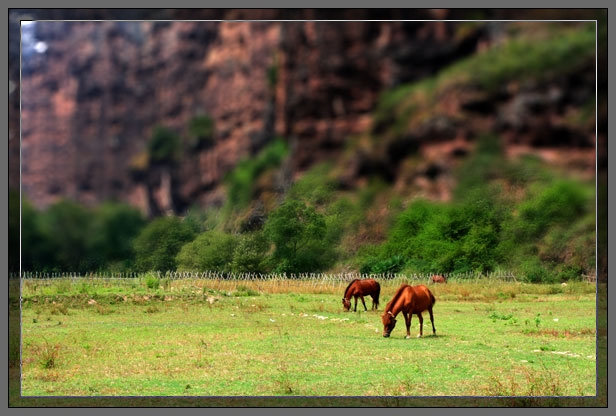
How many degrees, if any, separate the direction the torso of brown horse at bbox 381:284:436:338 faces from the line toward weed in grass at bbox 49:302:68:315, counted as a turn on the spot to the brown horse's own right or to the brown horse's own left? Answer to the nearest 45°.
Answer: approximately 45° to the brown horse's own right

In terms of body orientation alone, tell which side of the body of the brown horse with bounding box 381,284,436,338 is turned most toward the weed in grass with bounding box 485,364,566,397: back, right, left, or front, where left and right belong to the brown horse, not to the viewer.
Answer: left

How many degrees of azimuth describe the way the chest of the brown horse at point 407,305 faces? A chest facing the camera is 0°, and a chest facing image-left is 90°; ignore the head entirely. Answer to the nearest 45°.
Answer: approximately 45°

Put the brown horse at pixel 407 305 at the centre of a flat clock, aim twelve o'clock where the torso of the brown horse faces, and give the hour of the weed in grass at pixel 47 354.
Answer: The weed in grass is roughly at 1 o'clock from the brown horse.
